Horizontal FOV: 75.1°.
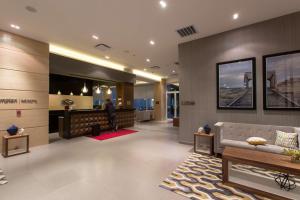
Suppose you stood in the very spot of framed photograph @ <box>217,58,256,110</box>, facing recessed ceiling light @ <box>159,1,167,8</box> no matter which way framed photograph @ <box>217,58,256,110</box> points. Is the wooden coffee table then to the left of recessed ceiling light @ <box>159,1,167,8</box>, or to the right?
left

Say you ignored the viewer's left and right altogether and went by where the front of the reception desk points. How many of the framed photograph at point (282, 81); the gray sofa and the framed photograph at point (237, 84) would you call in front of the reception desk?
3

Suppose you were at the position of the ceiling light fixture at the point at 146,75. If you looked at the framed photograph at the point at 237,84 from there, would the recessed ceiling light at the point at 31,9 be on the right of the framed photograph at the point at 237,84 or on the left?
right

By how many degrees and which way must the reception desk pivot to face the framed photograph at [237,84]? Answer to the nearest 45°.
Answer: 0° — it already faces it

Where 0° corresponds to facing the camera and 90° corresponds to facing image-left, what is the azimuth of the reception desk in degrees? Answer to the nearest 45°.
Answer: approximately 315°

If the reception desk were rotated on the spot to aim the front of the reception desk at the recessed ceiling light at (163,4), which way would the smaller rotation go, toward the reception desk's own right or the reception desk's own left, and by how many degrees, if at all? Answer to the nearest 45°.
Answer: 0° — it already faces it

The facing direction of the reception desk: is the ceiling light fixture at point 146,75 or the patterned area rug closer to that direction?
the patterned area rug

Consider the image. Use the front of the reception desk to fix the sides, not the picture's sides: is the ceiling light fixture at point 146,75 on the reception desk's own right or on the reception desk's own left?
on the reception desk's own left
